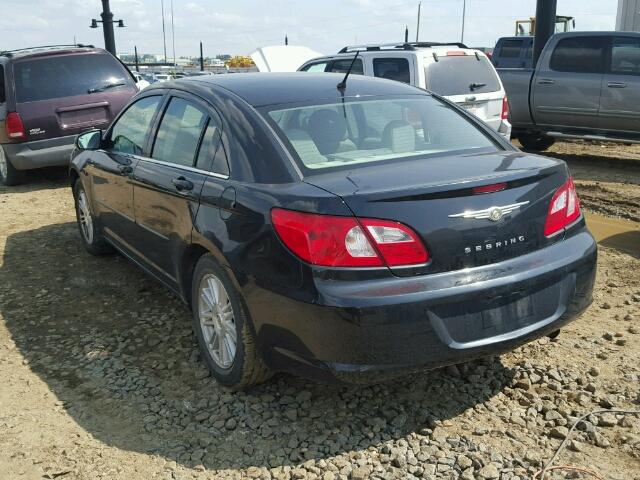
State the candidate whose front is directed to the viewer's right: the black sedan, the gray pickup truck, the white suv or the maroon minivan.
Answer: the gray pickup truck

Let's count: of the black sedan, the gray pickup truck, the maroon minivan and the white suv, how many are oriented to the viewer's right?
1

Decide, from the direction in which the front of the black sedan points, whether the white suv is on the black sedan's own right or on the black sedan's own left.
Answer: on the black sedan's own right

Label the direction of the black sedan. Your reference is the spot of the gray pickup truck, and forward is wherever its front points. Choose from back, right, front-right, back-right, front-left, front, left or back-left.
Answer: right

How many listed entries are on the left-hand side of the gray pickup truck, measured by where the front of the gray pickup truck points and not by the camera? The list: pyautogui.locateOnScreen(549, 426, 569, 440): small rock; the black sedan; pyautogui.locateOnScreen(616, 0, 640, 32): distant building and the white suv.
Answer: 1

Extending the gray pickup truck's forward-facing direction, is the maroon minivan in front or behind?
behind

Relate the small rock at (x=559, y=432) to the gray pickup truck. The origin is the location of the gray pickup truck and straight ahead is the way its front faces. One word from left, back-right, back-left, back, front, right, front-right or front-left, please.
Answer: right

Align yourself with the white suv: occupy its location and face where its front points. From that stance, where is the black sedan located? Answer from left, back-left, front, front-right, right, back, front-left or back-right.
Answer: back-left

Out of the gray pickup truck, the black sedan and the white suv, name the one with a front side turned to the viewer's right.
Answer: the gray pickup truck

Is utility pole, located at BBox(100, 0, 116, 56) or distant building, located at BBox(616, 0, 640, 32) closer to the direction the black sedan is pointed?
the utility pole

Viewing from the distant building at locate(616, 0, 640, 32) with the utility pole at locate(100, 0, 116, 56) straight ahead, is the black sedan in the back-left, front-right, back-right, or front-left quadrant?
front-left

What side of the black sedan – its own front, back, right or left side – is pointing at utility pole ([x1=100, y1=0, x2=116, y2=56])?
front

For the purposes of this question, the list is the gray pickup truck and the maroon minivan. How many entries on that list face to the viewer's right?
1

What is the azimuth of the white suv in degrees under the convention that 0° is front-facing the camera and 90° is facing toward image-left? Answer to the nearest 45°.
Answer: approximately 135°

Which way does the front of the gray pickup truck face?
to the viewer's right
